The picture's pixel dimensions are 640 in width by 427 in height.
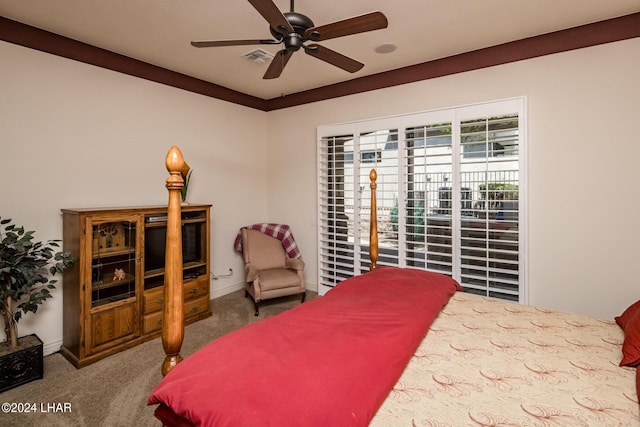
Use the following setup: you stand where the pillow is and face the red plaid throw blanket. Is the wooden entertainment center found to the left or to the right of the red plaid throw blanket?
left

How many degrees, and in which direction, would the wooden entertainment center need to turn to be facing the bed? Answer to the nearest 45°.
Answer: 0° — it already faces it

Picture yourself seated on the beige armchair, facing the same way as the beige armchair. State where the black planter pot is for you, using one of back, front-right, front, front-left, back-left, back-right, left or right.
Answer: right

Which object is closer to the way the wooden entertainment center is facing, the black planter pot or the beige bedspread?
the beige bedspread

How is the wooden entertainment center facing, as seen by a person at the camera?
facing the viewer and to the right of the viewer

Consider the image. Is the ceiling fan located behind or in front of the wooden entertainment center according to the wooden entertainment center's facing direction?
in front

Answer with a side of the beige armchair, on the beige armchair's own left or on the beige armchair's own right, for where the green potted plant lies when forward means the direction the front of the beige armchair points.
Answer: on the beige armchair's own right

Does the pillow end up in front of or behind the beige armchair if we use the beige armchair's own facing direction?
in front

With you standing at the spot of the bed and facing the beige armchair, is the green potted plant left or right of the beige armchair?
left

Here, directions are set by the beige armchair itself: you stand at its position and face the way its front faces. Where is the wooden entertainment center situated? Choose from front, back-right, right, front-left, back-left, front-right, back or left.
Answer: right

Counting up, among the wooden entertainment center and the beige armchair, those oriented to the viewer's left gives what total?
0

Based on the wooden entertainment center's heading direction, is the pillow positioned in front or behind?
in front
